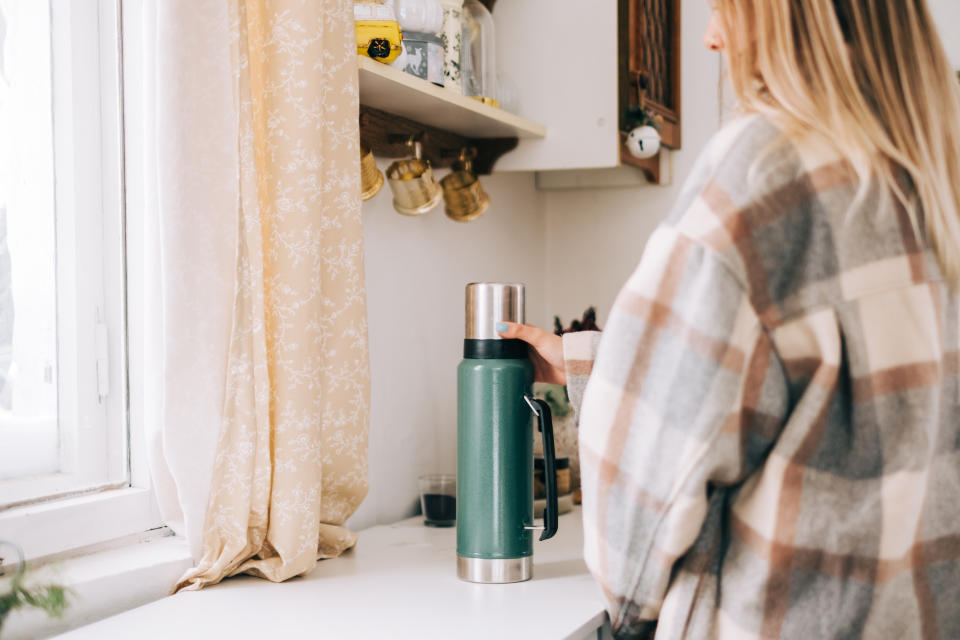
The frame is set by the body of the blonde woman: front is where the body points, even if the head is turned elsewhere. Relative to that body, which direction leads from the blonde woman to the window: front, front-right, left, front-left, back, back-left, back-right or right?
front-left

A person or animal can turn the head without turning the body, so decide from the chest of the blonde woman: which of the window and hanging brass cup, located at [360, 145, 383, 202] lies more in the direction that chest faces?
the hanging brass cup

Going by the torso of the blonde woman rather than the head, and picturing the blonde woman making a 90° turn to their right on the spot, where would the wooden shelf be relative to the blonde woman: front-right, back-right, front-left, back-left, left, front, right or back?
left

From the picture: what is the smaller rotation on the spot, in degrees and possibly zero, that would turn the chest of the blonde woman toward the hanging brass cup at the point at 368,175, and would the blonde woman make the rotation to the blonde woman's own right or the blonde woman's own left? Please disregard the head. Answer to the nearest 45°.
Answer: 0° — they already face it

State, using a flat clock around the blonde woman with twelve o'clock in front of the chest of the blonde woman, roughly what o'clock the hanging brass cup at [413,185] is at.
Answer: The hanging brass cup is roughly at 12 o'clock from the blonde woman.

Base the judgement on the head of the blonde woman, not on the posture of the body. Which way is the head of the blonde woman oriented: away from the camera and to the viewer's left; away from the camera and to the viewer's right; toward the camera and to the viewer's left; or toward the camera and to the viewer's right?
away from the camera and to the viewer's left

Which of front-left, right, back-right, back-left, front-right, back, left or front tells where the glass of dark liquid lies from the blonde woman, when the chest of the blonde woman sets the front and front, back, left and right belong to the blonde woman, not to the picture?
front

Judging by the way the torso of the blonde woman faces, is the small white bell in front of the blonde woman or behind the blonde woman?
in front

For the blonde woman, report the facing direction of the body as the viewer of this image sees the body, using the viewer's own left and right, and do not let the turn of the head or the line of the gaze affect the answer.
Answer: facing away from the viewer and to the left of the viewer

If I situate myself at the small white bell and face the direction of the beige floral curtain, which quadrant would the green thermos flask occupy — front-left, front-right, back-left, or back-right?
front-left

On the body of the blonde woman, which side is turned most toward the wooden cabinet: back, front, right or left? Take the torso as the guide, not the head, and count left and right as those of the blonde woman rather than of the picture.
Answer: front
